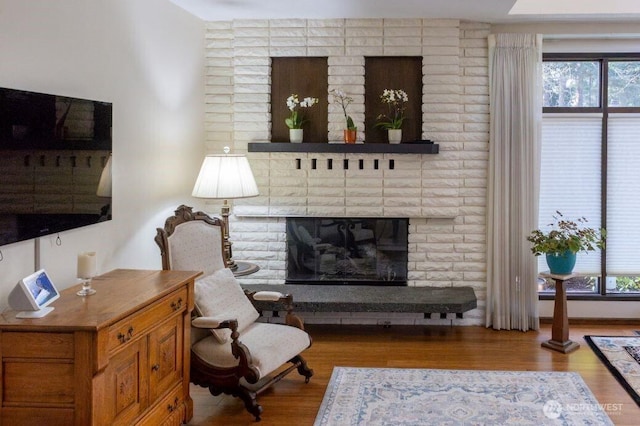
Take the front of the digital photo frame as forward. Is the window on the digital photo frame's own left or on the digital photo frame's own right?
on the digital photo frame's own left

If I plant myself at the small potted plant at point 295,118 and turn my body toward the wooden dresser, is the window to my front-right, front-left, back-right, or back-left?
back-left

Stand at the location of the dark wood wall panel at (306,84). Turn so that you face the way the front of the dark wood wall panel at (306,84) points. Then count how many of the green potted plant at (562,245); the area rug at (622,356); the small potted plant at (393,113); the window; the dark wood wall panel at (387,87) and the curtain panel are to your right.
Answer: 0

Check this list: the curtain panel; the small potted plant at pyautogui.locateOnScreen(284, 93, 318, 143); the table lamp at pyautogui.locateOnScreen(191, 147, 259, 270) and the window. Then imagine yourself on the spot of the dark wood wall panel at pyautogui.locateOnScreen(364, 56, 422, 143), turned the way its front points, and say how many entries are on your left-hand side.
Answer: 2

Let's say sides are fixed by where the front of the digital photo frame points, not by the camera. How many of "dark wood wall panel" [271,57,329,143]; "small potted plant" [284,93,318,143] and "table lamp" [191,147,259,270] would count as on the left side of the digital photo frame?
3

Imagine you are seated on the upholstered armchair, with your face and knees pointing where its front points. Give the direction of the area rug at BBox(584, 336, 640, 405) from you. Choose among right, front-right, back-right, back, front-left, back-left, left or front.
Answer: front-left

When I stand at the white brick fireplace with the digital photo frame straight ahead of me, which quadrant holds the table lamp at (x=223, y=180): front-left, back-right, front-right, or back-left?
front-right

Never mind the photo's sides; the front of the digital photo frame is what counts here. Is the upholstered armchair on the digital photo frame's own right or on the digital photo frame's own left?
on the digital photo frame's own left

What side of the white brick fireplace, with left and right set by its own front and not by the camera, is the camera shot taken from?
front

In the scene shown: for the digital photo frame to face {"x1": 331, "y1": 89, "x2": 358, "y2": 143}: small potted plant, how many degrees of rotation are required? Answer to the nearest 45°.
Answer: approximately 90° to its left

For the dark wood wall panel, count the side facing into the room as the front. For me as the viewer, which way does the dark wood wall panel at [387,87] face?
facing the viewer

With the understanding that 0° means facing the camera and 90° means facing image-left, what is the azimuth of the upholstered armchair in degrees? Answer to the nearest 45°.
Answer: approximately 315°

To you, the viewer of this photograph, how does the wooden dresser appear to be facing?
facing the viewer and to the right of the viewer

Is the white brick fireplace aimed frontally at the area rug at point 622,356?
no

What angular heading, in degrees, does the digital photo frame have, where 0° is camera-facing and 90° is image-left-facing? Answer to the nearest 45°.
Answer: approximately 315°
